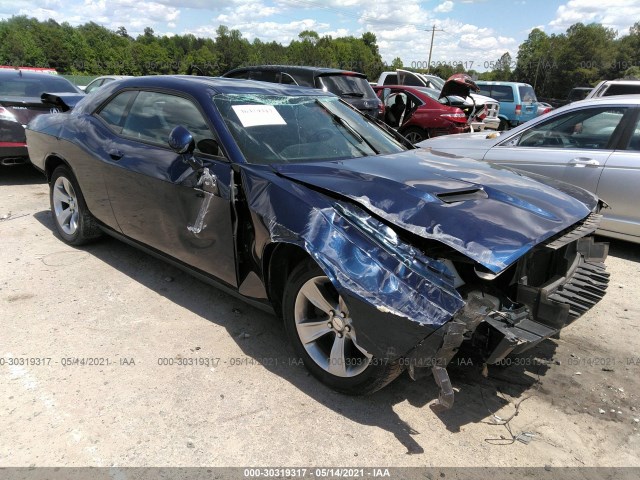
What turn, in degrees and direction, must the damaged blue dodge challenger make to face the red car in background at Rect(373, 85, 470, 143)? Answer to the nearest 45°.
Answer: approximately 135° to its left

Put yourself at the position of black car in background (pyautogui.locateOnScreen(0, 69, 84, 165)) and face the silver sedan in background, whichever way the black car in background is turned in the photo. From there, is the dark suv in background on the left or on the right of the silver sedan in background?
left

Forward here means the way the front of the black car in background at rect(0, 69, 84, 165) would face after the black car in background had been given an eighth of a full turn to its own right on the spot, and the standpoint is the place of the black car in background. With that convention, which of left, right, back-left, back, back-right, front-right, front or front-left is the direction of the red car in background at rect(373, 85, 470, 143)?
right

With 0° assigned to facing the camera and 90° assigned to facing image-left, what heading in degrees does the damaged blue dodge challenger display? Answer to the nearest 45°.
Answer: approximately 315°

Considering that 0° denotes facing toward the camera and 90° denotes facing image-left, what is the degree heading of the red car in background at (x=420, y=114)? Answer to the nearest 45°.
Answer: approximately 135°

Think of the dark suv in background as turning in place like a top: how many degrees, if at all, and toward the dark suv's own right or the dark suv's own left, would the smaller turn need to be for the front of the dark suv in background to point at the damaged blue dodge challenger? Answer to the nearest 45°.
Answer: approximately 135° to the dark suv's own left

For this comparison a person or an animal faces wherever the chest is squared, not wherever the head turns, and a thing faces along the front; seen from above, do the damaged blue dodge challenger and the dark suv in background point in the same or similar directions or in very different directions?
very different directions

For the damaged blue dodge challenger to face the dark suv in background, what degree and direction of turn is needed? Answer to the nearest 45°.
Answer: approximately 135° to its left

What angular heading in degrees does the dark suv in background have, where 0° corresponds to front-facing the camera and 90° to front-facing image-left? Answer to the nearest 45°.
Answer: approximately 135°
